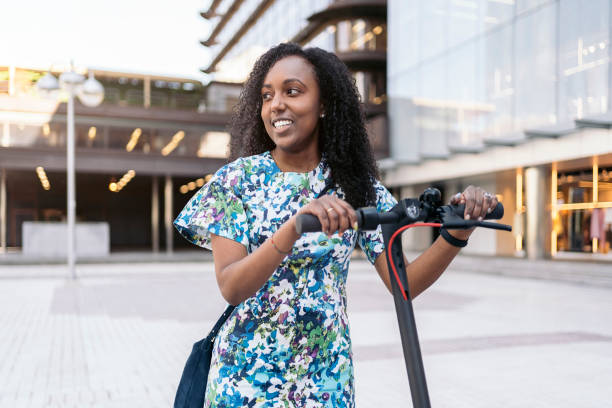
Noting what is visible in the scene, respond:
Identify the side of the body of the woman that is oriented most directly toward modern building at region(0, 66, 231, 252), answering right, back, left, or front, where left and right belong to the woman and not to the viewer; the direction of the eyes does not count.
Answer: back

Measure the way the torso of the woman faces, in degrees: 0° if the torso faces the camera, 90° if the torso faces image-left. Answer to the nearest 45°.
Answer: approximately 315°

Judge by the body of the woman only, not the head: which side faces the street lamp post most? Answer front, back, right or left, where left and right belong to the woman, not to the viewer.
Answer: back
